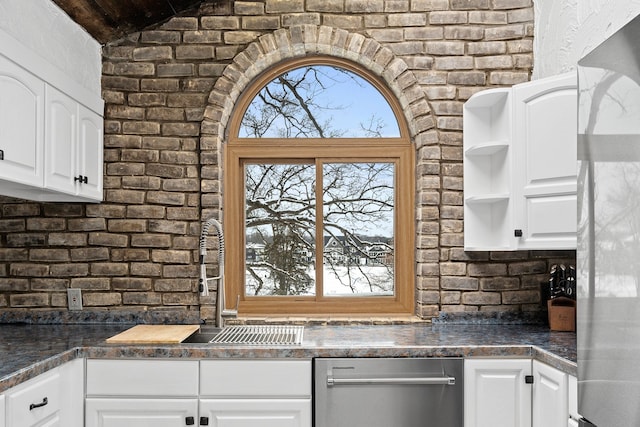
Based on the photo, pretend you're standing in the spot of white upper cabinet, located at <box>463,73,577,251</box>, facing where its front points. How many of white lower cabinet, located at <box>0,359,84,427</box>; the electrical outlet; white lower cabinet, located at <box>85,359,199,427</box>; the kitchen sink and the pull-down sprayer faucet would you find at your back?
0

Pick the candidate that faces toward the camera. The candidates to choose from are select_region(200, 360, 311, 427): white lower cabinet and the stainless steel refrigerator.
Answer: the white lower cabinet

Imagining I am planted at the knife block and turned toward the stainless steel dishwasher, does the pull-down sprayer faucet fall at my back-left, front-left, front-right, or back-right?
front-right

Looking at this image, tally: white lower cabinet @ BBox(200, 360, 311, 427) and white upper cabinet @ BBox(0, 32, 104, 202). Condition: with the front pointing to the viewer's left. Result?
0

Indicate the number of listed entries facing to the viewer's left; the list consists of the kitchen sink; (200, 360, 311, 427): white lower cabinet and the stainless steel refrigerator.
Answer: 1

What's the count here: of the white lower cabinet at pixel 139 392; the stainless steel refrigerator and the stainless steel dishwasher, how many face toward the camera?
2

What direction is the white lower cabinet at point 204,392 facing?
toward the camera

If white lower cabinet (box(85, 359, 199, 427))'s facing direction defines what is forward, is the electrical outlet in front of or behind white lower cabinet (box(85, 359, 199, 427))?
behind

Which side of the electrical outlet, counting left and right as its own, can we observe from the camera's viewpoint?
front

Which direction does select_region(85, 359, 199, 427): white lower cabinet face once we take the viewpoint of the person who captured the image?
facing the viewer

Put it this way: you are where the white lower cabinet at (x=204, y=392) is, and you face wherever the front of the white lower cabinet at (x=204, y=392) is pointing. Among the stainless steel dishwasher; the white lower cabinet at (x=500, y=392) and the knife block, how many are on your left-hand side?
3

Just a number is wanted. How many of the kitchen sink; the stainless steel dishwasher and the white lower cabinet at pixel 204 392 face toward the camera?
3

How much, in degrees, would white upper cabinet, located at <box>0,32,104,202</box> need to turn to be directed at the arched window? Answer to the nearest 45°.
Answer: approximately 45° to its left

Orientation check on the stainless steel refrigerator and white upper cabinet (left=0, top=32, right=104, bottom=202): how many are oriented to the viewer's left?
1
